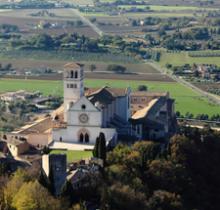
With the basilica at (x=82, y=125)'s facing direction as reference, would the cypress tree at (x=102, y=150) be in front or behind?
in front

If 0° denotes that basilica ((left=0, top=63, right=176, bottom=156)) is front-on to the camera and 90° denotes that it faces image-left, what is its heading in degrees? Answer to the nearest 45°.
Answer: approximately 0°
